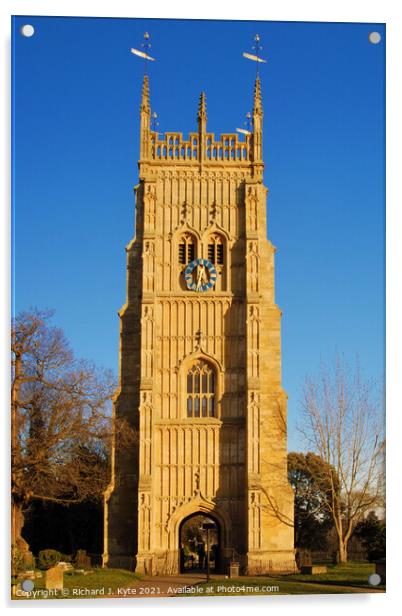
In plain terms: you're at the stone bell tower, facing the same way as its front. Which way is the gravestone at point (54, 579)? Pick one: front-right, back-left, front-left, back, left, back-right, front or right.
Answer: front

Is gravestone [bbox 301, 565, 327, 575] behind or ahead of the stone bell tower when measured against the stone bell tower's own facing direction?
ahead

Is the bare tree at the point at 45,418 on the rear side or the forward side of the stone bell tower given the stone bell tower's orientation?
on the forward side

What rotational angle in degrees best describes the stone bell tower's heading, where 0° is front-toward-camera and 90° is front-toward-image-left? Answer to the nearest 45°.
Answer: approximately 0°
